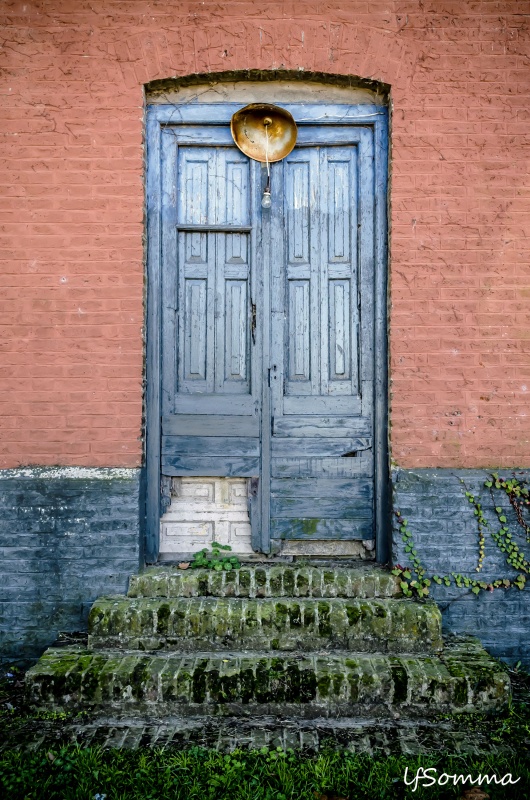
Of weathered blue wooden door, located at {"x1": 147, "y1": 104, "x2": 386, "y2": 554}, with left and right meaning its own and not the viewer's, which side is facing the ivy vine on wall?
left

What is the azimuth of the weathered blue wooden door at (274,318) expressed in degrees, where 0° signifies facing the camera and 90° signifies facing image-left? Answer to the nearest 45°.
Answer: approximately 0°

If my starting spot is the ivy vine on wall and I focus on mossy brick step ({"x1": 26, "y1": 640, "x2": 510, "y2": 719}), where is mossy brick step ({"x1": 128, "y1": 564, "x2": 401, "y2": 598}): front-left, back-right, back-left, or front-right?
front-right
